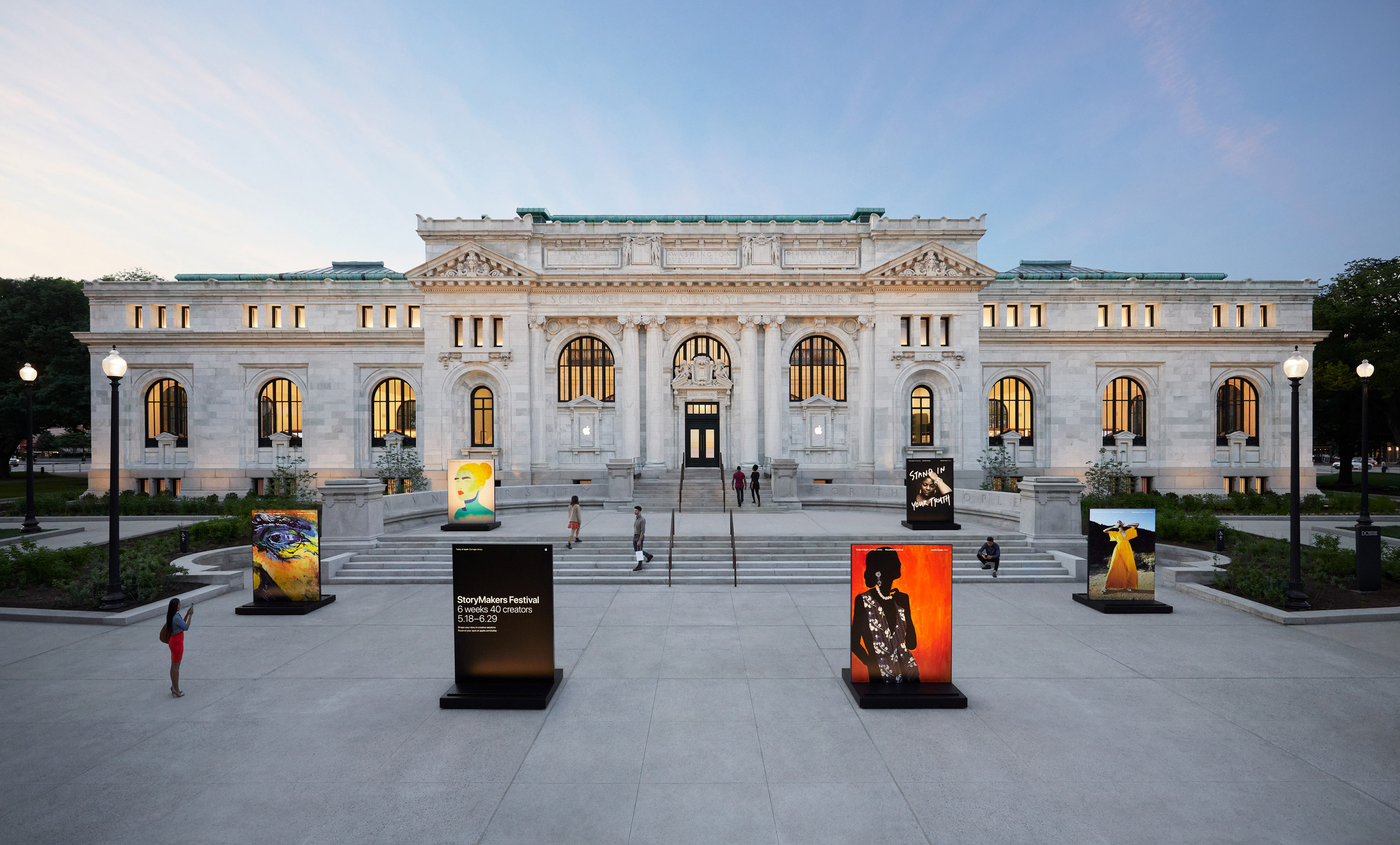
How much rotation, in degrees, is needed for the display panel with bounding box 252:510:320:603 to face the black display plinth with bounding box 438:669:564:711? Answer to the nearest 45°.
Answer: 0° — it already faces it

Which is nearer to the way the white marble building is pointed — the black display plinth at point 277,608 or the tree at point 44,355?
the black display plinth

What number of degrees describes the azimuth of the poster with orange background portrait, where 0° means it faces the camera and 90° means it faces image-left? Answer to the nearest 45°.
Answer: approximately 0°

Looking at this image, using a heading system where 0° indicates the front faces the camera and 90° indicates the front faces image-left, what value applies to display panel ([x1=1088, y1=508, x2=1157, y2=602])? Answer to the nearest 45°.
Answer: approximately 0°

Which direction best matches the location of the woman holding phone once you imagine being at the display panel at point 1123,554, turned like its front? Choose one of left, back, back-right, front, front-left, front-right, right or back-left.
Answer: front-right

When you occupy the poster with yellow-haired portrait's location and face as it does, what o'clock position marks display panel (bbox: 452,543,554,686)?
The display panel is roughly at 12 o'clock from the poster with yellow-haired portrait.
